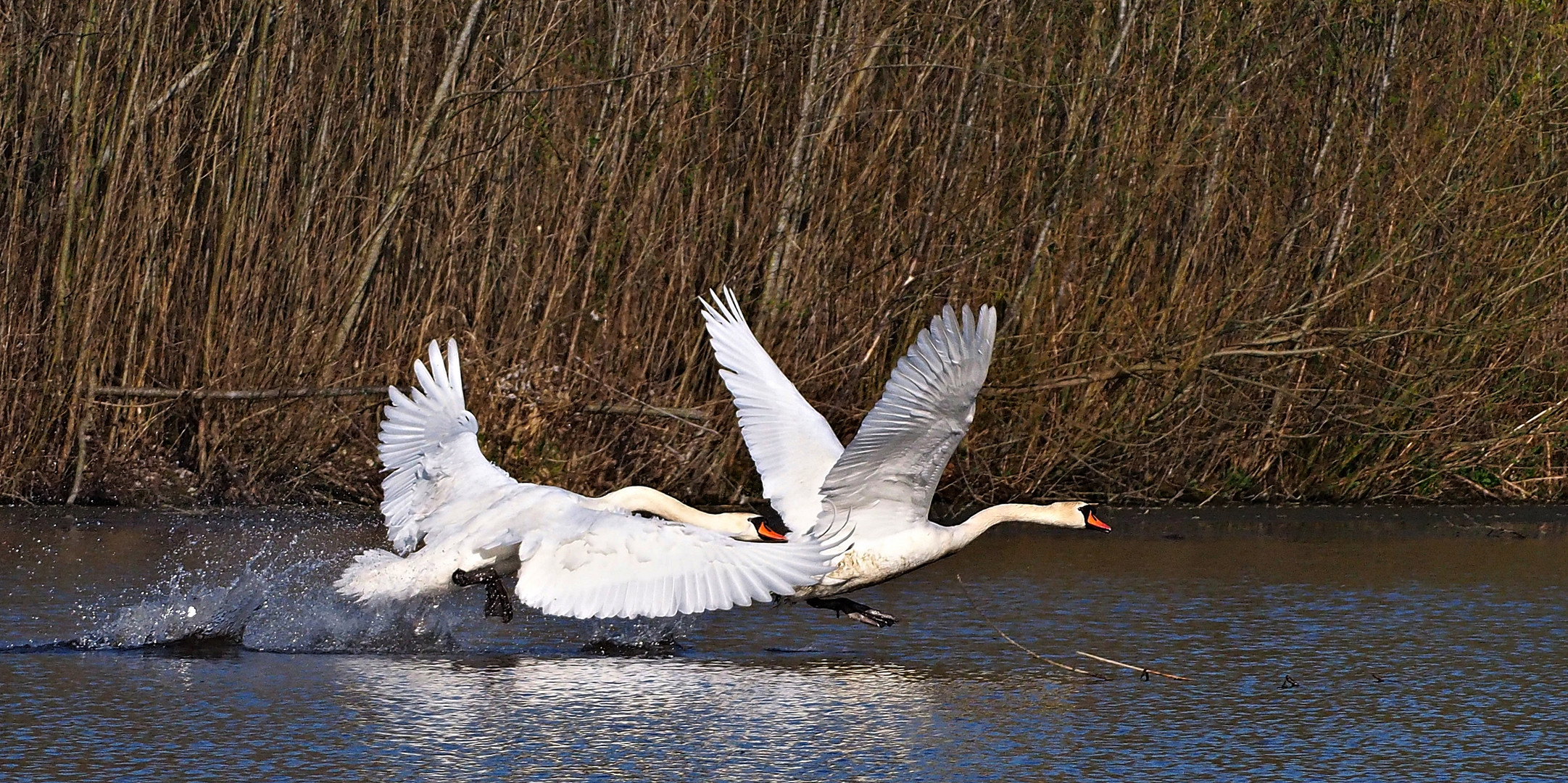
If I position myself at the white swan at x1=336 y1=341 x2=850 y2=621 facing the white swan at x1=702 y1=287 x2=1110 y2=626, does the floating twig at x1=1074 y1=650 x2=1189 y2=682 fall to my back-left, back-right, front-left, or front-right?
front-right

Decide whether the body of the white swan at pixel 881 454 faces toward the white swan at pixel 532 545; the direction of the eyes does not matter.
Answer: no

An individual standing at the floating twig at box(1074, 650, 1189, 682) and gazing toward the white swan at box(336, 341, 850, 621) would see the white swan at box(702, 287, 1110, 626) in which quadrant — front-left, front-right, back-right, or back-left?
front-right

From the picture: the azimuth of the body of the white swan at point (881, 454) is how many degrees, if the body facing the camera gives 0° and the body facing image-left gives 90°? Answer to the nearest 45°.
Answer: approximately 270°

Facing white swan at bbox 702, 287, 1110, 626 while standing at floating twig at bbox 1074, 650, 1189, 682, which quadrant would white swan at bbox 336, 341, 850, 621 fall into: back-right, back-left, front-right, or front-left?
front-left

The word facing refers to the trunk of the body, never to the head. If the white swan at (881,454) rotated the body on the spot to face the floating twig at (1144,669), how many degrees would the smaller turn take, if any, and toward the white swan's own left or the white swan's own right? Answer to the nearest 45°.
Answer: approximately 45° to the white swan's own right

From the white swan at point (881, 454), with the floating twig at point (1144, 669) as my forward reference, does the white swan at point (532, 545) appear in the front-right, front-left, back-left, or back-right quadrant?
back-right

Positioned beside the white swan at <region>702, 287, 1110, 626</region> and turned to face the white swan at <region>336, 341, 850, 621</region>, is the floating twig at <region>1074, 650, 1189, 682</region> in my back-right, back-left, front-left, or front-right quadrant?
back-left

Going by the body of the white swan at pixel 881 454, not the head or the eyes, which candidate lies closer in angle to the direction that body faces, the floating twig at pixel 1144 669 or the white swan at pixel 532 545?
the floating twig
